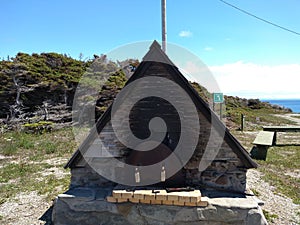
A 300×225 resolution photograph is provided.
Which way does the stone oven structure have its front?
toward the camera
